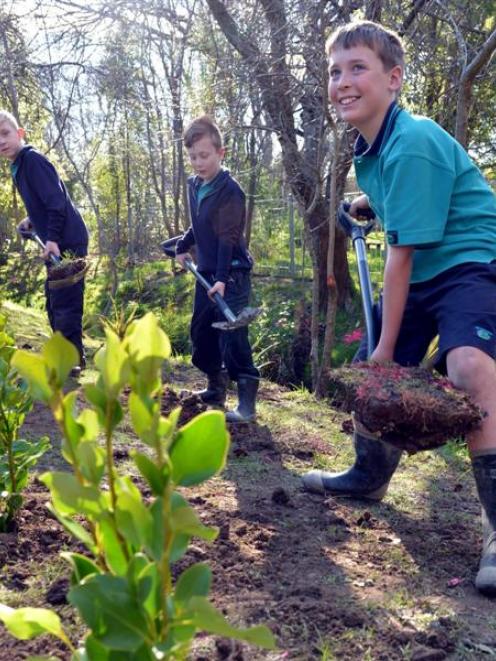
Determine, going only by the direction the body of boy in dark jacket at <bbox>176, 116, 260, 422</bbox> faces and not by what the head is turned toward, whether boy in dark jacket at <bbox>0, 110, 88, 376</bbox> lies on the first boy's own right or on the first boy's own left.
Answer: on the first boy's own right

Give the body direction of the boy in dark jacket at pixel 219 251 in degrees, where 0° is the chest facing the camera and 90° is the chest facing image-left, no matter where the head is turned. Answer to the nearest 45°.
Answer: approximately 45°

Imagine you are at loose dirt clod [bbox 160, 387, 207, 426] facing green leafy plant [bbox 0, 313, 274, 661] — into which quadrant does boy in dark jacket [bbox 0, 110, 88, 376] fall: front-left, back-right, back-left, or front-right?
back-right

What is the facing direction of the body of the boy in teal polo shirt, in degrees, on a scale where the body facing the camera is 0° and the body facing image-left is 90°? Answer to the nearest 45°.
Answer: approximately 45°

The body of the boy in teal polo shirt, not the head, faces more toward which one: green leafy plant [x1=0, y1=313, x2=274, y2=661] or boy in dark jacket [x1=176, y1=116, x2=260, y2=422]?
the green leafy plant

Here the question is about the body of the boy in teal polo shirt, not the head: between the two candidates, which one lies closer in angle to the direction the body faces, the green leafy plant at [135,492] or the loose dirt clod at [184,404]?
the green leafy plant

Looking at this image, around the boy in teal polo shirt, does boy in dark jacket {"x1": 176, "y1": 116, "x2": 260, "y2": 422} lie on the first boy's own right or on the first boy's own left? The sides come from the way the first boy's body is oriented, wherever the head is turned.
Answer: on the first boy's own right

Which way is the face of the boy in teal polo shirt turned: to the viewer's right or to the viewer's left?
to the viewer's left

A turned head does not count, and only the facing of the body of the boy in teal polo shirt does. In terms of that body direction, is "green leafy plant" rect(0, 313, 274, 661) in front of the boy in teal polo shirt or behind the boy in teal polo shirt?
in front

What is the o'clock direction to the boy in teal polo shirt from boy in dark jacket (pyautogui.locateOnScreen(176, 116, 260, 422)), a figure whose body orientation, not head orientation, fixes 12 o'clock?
The boy in teal polo shirt is roughly at 10 o'clock from the boy in dark jacket.

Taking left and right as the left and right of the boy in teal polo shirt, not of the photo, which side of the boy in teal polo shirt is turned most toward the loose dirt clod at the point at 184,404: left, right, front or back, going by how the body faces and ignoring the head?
right

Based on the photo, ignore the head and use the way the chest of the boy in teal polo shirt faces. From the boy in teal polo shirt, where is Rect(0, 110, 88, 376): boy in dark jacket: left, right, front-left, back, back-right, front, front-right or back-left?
right
